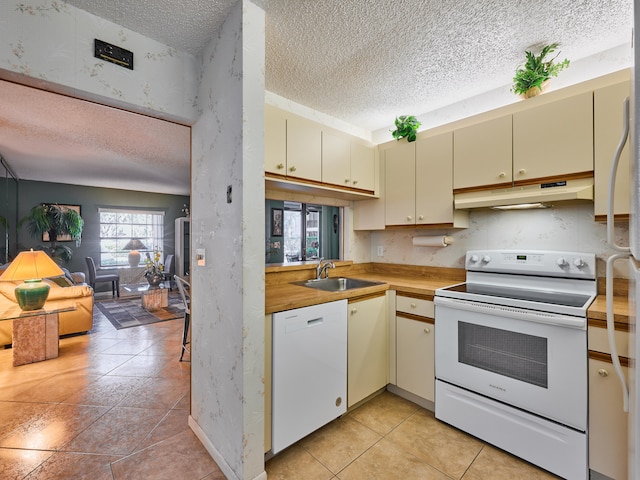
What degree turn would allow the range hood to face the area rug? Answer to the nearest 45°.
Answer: approximately 45° to its right

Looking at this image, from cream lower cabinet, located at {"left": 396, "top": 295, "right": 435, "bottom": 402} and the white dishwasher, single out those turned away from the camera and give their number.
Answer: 0

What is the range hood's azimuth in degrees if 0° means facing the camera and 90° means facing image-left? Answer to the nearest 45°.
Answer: approximately 45°

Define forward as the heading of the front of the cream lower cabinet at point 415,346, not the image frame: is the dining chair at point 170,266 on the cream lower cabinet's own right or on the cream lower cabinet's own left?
on the cream lower cabinet's own right

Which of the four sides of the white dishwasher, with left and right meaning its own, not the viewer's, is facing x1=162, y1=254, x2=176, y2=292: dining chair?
back

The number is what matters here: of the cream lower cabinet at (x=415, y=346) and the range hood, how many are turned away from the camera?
0

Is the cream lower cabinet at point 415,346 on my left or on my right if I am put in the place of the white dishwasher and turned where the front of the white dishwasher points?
on my left

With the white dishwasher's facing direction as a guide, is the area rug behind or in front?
behind

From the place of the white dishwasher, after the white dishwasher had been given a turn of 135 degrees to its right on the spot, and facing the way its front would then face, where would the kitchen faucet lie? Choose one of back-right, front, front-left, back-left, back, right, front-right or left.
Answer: right

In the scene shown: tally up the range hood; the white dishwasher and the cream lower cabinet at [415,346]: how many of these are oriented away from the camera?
0

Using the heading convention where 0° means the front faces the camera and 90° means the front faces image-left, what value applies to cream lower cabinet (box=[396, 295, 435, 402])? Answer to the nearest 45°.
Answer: approximately 45°
